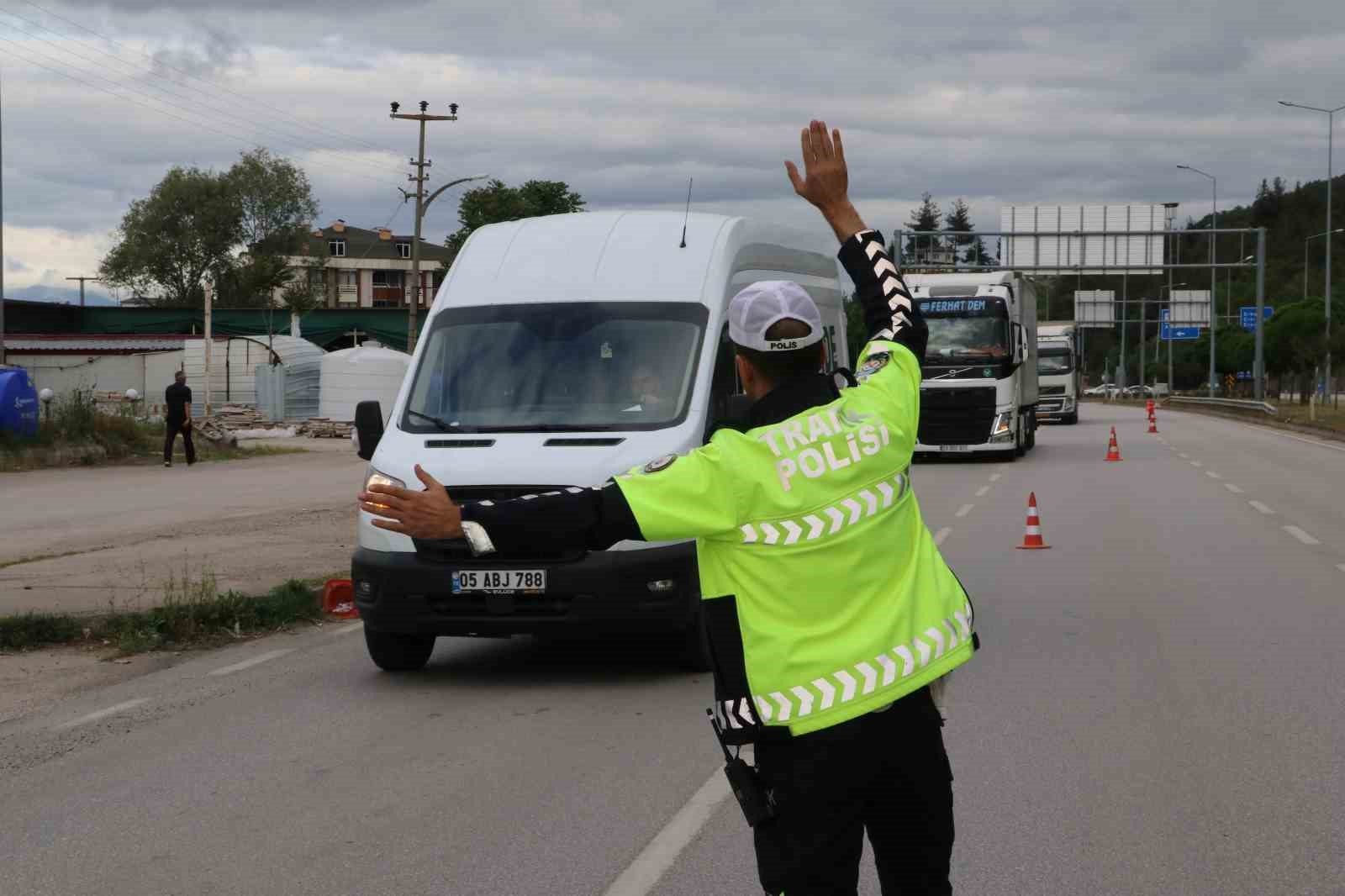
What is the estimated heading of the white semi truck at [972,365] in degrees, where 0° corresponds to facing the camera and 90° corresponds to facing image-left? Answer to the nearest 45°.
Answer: approximately 0°

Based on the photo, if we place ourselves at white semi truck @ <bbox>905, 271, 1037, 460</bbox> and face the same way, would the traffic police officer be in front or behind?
in front

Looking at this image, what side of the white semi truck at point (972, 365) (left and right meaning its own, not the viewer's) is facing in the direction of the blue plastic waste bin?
right

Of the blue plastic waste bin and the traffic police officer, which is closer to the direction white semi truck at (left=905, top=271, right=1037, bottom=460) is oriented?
the traffic police officer

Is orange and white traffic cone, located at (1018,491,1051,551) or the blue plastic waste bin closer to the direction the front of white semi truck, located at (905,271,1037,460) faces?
the orange and white traffic cone

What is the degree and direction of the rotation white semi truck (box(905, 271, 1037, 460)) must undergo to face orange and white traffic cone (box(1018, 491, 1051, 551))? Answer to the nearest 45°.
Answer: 0° — it already faces it

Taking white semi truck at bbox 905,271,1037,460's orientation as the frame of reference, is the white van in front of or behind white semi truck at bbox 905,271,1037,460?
in front

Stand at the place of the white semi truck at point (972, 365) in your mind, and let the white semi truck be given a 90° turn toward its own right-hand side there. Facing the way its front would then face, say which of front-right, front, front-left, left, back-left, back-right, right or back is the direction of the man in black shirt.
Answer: front
